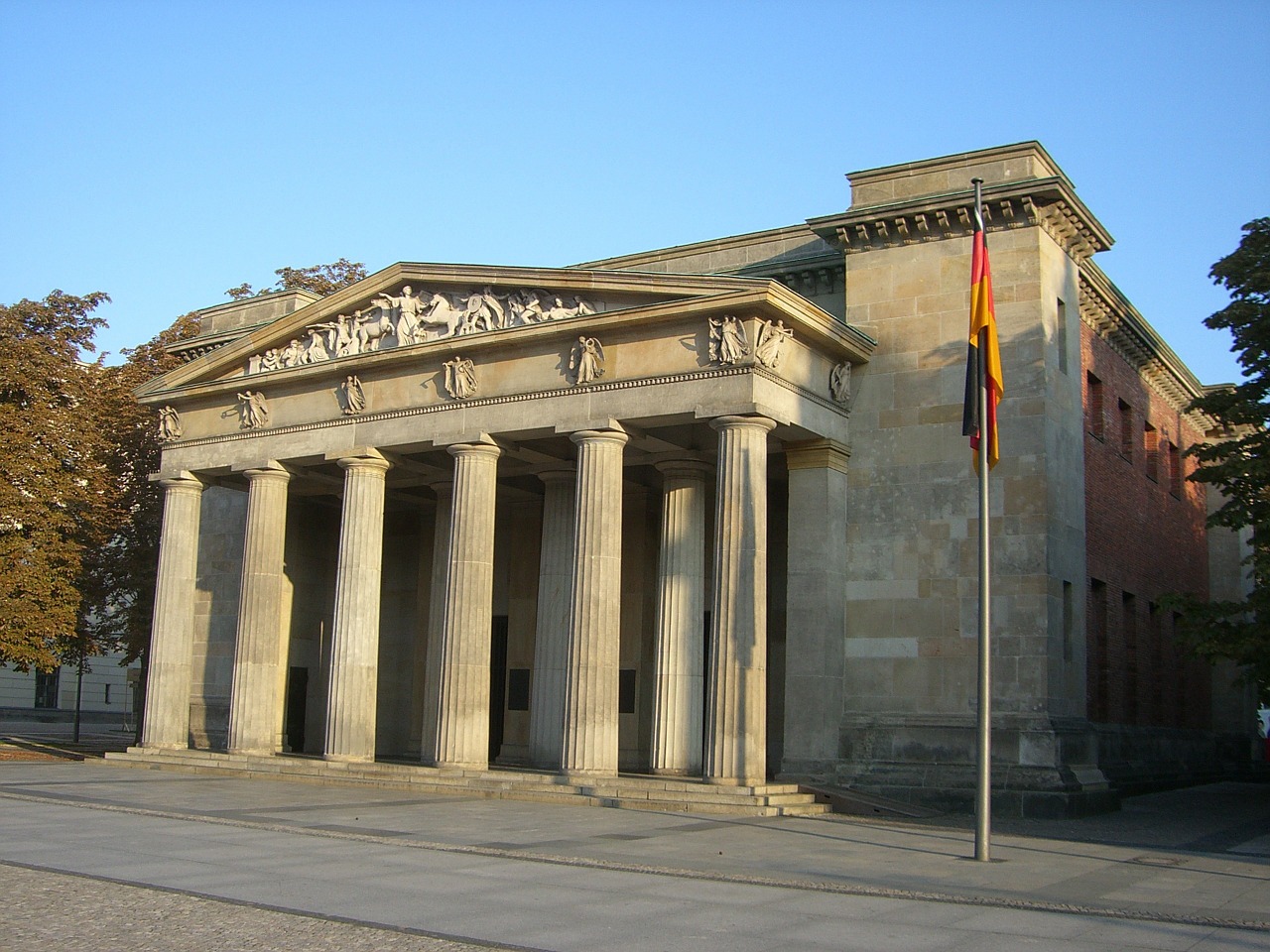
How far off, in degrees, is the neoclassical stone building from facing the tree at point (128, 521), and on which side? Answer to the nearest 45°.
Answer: approximately 90° to its right

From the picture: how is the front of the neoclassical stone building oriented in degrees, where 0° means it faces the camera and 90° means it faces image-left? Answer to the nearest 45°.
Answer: approximately 45°

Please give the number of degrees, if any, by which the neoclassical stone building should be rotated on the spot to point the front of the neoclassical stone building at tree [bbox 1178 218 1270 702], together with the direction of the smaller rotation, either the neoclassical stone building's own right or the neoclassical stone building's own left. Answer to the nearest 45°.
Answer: approximately 135° to the neoclassical stone building's own left

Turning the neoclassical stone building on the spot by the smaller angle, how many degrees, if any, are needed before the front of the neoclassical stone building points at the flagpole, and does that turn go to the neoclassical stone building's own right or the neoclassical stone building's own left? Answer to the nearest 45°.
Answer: approximately 45° to the neoclassical stone building's own left

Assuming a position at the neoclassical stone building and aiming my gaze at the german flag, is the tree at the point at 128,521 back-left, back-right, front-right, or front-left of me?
back-right

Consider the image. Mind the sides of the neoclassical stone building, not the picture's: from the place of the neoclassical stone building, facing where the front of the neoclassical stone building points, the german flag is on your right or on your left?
on your left

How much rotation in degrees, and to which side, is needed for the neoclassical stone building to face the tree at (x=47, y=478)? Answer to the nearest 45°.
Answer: approximately 90° to its right
